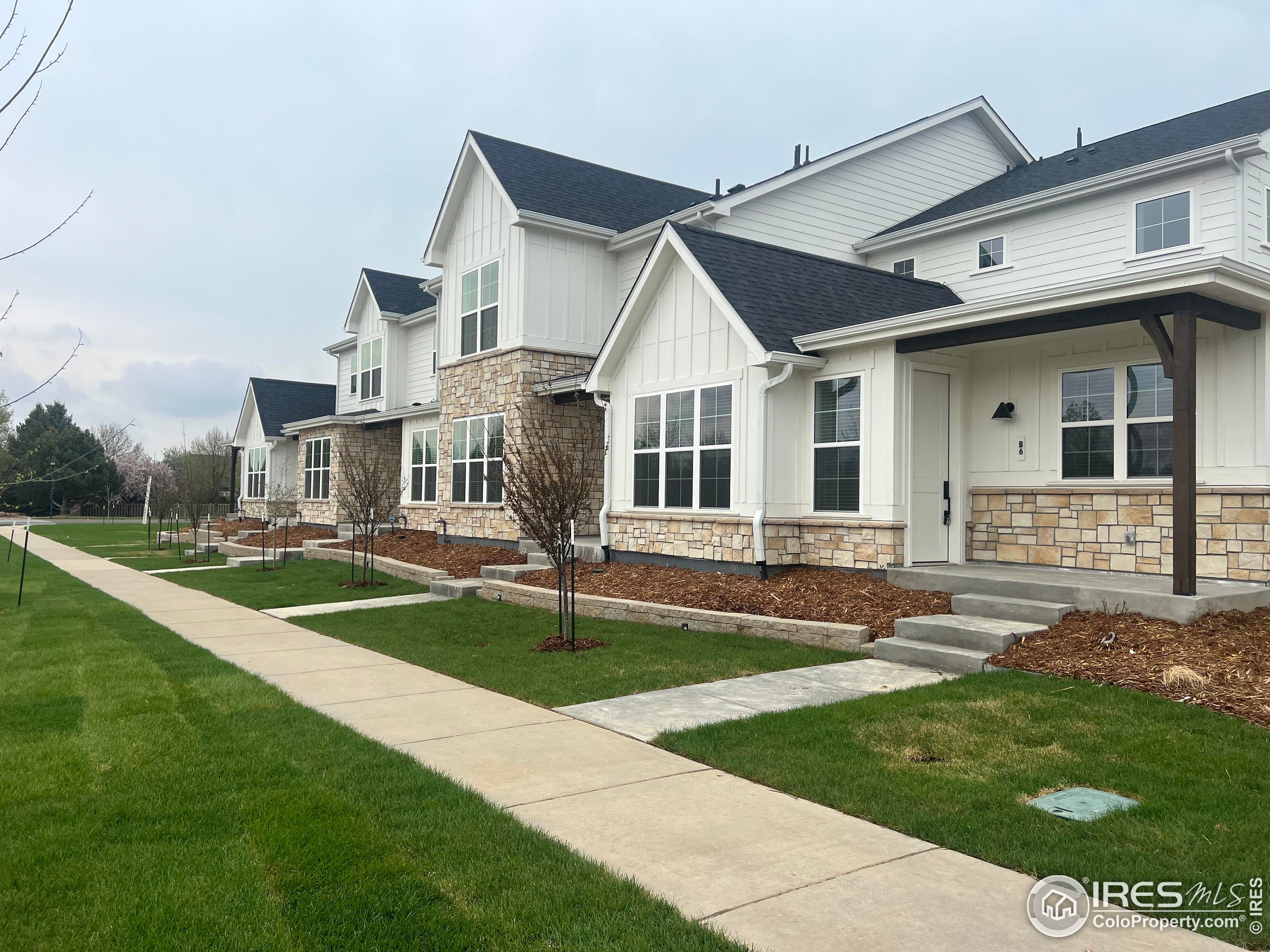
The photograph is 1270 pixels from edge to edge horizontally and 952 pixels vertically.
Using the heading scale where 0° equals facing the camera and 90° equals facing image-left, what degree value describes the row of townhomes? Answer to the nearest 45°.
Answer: approximately 45°

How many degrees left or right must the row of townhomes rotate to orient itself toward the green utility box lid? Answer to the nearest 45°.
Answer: approximately 45° to its left

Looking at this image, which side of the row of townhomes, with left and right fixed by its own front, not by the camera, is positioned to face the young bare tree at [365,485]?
right
